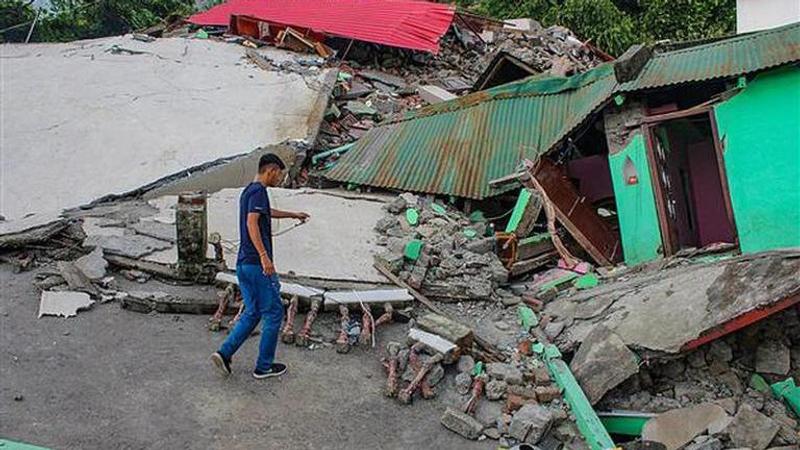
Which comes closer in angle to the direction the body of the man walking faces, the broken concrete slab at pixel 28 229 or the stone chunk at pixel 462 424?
the stone chunk

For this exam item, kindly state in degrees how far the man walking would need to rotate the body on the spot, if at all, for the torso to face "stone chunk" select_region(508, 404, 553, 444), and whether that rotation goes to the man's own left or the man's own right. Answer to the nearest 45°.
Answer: approximately 45° to the man's own right

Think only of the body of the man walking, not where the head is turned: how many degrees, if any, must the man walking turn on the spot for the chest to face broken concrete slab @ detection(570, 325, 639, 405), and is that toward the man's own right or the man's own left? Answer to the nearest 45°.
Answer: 0° — they already face it

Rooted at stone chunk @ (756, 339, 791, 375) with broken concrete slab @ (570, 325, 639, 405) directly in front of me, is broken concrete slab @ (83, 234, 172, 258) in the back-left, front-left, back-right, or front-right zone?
front-right

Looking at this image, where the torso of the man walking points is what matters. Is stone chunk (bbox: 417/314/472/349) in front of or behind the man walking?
in front

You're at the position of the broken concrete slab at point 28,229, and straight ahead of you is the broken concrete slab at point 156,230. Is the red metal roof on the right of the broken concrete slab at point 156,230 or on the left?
left

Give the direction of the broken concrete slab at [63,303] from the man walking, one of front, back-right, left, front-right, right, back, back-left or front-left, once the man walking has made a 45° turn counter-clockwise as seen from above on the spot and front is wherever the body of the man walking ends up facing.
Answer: left

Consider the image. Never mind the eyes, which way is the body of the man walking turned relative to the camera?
to the viewer's right

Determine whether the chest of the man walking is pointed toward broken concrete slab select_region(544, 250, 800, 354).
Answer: yes

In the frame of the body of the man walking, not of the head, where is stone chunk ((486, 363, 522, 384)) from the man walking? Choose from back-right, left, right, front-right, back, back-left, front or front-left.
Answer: front

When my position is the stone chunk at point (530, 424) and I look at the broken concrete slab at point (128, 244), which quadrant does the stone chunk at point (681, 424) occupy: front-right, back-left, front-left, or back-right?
back-right

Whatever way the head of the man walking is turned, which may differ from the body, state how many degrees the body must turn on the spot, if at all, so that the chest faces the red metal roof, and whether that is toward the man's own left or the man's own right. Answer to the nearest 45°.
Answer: approximately 90° to the man's own left

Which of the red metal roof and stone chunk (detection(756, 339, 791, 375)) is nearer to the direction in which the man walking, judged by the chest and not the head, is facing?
the stone chunk
